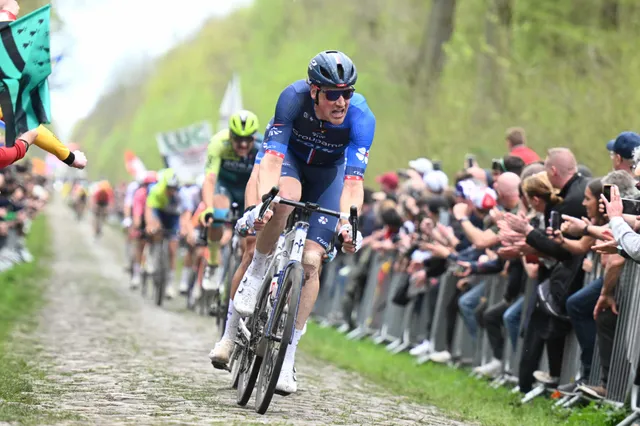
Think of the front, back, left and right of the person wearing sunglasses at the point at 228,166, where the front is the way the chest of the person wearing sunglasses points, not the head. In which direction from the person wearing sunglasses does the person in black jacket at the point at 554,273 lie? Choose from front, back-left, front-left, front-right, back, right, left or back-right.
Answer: front-left

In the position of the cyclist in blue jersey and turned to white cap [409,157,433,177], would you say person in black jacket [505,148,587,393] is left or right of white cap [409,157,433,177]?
right

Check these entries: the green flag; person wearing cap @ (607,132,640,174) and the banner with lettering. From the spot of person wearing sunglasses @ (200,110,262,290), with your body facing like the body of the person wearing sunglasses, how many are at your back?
1

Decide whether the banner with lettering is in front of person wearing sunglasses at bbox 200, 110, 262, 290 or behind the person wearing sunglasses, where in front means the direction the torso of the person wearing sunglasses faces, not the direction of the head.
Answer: behind

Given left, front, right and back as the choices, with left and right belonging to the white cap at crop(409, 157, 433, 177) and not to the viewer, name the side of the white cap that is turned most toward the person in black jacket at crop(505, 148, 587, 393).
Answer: left

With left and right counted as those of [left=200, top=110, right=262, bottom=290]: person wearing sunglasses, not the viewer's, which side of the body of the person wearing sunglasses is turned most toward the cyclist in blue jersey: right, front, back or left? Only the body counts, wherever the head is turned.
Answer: front

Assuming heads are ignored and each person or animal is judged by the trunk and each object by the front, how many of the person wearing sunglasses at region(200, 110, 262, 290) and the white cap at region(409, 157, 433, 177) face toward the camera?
1

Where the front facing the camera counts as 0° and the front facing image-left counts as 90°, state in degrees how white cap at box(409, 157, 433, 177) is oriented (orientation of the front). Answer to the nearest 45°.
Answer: approximately 90°

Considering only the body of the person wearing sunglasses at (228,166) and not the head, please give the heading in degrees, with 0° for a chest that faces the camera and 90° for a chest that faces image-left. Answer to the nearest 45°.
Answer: approximately 0°

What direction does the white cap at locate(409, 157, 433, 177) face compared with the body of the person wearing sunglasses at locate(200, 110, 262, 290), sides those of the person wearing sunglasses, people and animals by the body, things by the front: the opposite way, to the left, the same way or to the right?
to the right

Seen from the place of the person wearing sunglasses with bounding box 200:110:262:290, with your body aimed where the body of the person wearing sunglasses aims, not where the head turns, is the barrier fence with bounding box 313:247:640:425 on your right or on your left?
on your left
